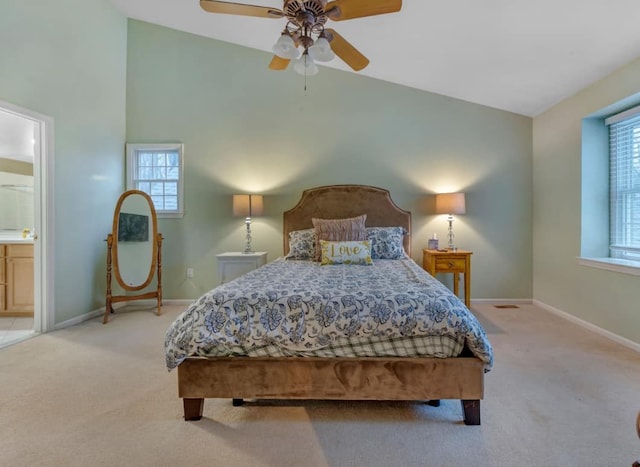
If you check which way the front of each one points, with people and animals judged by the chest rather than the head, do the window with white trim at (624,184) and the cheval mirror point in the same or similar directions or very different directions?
very different directions

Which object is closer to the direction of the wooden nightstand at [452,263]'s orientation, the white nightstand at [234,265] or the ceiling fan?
the ceiling fan

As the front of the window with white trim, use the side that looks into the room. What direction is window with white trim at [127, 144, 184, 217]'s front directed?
toward the camera

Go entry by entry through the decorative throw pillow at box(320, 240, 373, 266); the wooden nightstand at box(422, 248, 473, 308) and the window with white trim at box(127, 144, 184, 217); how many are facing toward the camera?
3

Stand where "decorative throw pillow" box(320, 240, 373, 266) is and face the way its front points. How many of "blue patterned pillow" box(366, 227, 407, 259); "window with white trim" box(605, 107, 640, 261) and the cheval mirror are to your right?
1

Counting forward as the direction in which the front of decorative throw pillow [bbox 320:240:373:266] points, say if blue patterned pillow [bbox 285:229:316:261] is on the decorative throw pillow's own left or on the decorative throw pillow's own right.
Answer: on the decorative throw pillow's own right

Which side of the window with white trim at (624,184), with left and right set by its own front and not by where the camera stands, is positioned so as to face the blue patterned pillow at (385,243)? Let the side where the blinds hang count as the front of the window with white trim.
front

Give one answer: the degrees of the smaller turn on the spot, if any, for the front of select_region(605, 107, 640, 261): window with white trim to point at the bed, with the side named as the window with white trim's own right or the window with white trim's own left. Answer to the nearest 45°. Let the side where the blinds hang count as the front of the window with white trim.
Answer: approximately 45° to the window with white trim's own left

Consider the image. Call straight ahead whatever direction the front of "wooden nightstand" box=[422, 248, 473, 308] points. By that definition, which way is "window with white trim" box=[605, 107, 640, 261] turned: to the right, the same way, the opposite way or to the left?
to the right

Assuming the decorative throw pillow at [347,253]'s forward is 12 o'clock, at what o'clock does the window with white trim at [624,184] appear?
The window with white trim is roughly at 9 o'clock from the decorative throw pillow.

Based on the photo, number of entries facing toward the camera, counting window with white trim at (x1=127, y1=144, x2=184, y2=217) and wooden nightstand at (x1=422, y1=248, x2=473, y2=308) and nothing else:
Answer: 2

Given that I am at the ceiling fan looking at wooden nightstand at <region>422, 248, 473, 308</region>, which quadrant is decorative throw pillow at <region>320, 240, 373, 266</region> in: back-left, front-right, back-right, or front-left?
front-left

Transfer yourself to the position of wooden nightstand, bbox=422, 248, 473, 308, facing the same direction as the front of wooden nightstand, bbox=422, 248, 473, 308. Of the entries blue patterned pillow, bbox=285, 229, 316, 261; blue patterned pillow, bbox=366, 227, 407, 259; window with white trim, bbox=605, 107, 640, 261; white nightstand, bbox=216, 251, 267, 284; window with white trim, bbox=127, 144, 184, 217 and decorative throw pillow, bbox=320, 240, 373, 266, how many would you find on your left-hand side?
1

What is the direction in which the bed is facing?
toward the camera
